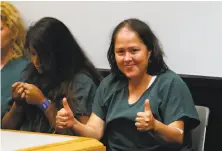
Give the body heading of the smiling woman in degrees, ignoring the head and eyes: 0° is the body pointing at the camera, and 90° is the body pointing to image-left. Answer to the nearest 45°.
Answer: approximately 45°

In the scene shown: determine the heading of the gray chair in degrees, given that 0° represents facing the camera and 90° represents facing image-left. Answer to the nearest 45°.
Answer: approximately 45°
